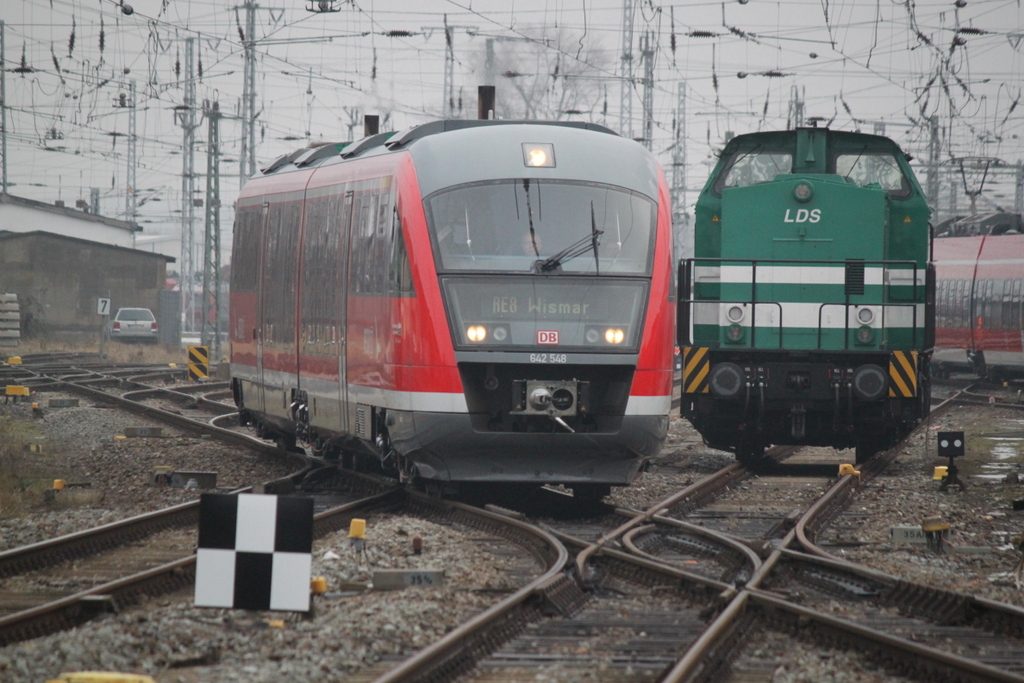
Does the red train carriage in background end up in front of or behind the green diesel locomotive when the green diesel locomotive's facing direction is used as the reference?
behind

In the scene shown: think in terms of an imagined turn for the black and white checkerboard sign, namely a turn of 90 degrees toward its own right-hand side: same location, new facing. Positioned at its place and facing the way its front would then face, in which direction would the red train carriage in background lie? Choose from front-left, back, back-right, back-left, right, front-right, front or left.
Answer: back-right

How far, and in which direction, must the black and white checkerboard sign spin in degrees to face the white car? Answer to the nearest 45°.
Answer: approximately 180°

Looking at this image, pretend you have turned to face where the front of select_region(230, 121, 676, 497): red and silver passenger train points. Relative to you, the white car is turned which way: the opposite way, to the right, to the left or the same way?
the opposite way

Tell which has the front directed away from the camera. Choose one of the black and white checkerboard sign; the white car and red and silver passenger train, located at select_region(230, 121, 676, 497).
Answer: the white car

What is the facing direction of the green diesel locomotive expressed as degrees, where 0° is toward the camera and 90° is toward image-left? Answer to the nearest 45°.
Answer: approximately 0°

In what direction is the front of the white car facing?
away from the camera

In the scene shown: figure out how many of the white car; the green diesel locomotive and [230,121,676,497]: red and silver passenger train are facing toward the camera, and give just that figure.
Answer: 2

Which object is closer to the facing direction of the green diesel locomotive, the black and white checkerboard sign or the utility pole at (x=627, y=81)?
the black and white checkerboard sign
